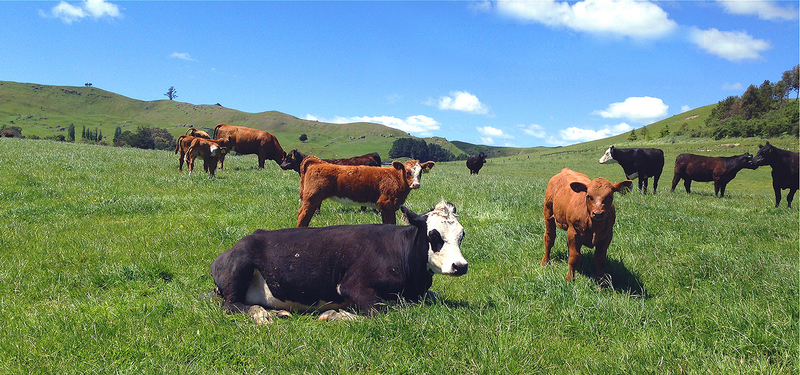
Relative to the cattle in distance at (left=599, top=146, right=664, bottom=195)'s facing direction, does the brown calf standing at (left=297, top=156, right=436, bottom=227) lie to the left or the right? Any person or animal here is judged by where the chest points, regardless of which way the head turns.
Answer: on its left

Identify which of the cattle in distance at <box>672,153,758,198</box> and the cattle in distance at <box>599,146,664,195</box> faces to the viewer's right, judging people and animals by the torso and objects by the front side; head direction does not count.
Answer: the cattle in distance at <box>672,153,758,198</box>

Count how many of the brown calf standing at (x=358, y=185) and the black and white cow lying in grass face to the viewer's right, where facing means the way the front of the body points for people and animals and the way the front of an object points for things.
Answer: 2

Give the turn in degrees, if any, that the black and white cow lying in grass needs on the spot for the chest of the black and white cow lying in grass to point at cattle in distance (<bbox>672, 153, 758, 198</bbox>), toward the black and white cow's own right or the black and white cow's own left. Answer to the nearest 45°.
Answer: approximately 45° to the black and white cow's own left

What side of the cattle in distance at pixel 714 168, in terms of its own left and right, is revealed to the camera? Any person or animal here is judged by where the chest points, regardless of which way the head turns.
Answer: right

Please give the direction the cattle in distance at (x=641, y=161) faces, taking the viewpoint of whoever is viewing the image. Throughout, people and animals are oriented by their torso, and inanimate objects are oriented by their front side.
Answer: facing to the left of the viewer

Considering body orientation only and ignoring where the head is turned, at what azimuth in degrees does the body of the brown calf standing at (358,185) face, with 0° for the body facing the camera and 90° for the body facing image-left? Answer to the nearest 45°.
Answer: approximately 270°

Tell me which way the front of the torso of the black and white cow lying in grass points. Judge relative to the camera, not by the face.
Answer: to the viewer's right

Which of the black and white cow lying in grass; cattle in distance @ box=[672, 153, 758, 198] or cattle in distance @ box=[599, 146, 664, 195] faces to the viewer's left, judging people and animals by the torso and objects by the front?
cattle in distance @ box=[599, 146, 664, 195]

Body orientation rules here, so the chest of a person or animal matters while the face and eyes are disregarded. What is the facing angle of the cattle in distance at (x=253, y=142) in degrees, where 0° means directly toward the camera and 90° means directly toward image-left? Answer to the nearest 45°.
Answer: approximately 270°
